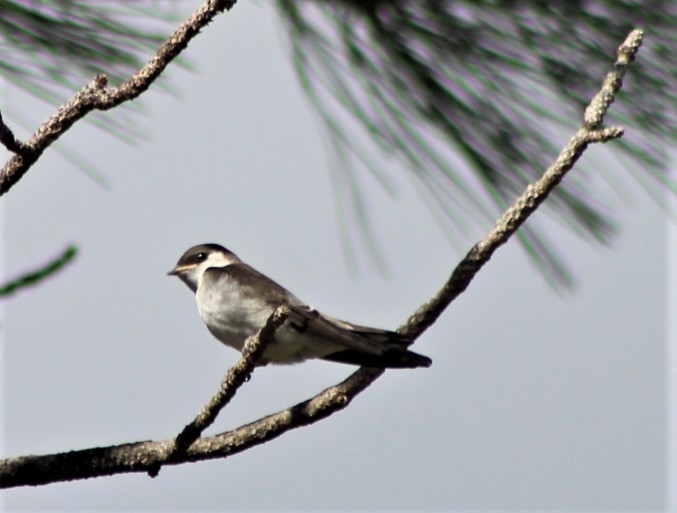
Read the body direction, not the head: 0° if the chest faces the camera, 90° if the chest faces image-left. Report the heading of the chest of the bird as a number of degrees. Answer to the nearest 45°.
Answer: approximately 90°
